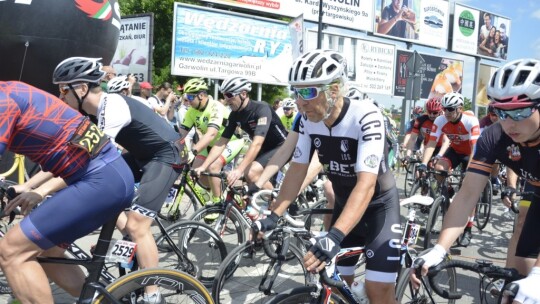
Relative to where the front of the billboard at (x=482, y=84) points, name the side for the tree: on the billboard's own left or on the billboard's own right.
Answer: on the billboard's own right

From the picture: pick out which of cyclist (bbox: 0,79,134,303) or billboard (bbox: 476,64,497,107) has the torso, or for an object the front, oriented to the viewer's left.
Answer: the cyclist

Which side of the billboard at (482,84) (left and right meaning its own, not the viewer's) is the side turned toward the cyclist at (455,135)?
front

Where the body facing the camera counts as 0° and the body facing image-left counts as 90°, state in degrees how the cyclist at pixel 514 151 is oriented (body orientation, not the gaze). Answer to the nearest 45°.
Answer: approximately 45°

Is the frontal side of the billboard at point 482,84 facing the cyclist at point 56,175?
yes

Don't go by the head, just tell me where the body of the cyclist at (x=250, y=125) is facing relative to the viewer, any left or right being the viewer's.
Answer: facing the viewer and to the left of the viewer

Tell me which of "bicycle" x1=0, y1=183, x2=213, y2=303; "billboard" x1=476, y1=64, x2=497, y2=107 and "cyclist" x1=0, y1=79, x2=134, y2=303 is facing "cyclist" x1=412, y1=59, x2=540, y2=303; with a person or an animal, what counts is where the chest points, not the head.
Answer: the billboard

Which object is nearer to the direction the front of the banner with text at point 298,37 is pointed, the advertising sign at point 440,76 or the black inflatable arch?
the black inflatable arch

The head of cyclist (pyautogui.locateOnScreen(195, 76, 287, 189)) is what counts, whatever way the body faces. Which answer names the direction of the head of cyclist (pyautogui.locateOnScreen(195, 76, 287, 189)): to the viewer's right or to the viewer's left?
to the viewer's left

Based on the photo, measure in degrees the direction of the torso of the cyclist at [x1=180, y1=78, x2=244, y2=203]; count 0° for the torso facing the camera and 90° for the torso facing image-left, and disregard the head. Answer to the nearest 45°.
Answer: approximately 45°
